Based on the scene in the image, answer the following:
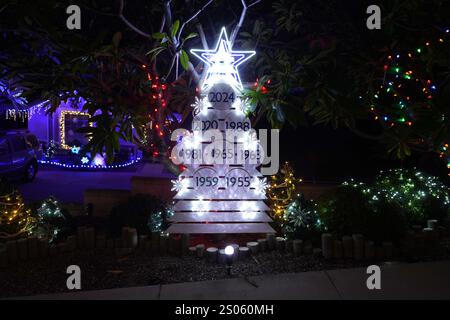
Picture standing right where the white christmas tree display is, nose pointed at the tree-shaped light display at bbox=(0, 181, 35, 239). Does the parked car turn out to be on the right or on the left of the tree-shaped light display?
right
